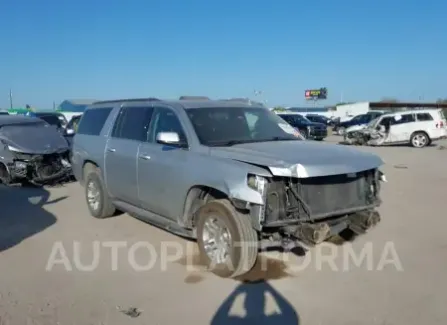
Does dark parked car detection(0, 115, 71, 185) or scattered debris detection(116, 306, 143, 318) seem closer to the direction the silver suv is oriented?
the scattered debris

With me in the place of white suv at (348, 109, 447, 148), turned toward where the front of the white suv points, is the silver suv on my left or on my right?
on my left

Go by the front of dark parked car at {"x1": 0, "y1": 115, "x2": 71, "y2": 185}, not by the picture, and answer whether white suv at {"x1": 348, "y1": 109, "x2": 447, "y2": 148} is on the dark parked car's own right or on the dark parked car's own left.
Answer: on the dark parked car's own left

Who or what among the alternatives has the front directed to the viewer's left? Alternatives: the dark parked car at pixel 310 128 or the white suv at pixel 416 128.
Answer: the white suv

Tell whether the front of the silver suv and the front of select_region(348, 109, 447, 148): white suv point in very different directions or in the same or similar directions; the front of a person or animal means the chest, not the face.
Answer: very different directions

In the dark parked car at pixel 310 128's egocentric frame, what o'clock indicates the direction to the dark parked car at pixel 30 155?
the dark parked car at pixel 30 155 is roughly at 2 o'clock from the dark parked car at pixel 310 128.

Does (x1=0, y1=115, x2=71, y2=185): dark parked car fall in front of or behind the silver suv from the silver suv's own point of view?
behind

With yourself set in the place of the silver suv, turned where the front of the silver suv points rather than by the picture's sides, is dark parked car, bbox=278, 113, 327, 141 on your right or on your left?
on your left

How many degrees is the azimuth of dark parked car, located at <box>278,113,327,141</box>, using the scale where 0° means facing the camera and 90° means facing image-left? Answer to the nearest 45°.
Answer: approximately 315°

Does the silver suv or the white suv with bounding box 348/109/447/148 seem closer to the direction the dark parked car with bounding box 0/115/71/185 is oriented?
the silver suv
